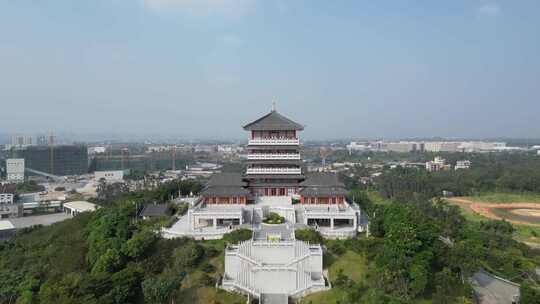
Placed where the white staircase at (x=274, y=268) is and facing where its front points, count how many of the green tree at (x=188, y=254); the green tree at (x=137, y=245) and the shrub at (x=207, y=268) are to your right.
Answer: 3

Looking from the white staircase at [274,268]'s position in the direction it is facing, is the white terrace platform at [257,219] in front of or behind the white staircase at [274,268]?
behind

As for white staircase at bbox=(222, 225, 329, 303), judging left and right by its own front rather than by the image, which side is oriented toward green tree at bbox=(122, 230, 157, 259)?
right

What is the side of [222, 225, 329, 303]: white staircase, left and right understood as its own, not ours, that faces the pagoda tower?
back

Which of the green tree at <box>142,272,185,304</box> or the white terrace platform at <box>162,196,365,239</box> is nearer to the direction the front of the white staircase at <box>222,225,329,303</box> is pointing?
the green tree

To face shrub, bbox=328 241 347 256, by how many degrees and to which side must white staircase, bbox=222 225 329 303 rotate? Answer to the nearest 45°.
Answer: approximately 135° to its left

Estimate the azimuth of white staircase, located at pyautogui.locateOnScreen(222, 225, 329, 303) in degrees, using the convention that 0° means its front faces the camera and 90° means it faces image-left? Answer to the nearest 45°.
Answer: approximately 0°

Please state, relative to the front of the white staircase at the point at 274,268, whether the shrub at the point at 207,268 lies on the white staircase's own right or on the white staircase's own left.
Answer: on the white staircase's own right

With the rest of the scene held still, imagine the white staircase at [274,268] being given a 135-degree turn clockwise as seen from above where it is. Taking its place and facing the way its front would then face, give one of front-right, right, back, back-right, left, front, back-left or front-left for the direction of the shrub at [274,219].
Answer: front-right
